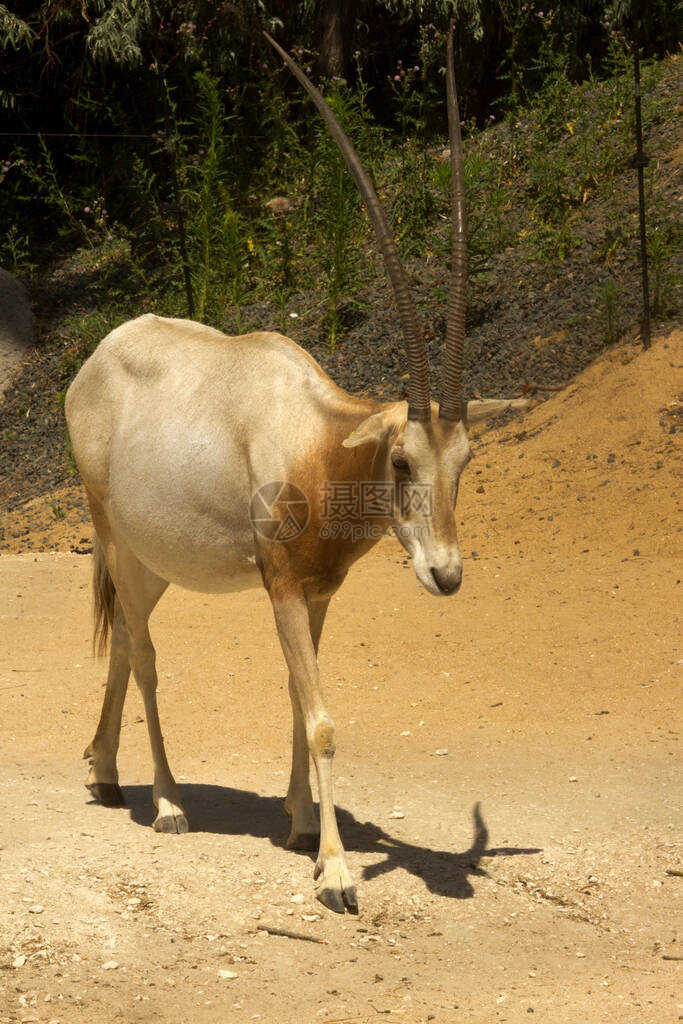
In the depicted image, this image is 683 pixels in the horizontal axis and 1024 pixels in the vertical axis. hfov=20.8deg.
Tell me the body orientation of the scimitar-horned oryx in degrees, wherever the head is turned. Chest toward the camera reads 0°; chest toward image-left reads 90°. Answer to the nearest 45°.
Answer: approximately 315°
